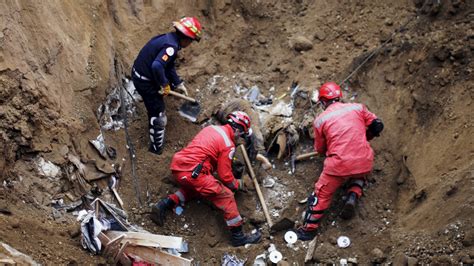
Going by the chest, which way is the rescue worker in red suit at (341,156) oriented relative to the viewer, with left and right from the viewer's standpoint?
facing away from the viewer and to the left of the viewer

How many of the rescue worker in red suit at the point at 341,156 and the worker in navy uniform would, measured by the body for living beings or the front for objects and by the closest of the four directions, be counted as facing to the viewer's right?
1

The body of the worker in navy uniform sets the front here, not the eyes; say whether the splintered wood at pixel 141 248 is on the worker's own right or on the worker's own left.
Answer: on the worker's own right

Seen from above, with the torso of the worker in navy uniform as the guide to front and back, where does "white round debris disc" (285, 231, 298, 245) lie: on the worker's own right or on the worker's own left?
on the worker's own right

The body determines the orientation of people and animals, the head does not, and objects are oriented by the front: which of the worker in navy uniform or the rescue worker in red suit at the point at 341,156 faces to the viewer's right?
the worker in navy uniform

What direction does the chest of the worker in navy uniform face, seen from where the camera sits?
to the viewer's right

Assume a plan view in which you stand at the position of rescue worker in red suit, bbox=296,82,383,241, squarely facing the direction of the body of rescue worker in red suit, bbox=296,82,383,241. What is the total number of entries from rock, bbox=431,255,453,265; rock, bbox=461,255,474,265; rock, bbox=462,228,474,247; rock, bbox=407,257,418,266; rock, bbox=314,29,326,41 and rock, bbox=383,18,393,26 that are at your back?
4

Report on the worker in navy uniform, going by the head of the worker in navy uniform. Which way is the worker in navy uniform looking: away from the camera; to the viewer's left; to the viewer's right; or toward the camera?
to the viewer's right

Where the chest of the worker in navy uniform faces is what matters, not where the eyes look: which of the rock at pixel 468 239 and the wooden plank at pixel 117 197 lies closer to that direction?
the rock
